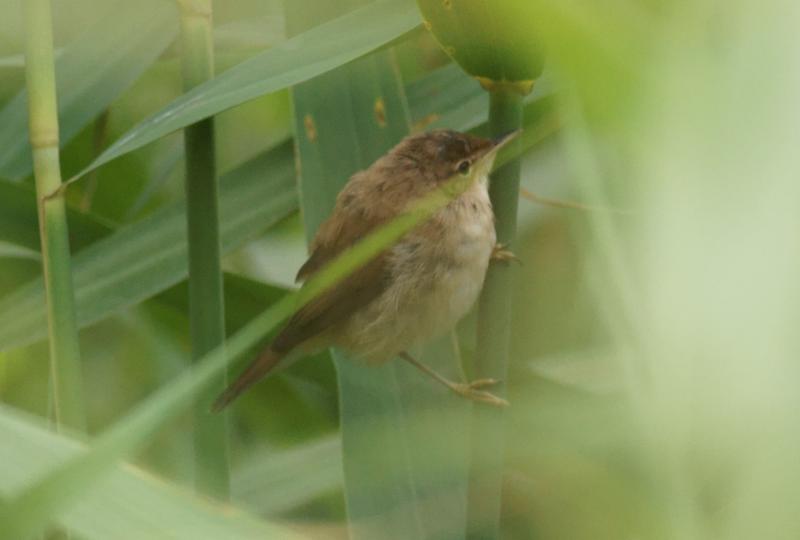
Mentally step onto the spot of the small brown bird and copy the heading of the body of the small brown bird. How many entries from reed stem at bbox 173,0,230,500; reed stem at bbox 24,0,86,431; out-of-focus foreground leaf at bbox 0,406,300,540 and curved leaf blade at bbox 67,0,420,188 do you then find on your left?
0

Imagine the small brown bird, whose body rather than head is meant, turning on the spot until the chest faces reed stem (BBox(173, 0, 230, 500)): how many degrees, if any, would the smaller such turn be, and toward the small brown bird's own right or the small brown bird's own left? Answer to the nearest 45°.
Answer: approximately 135° to the small brown bird's own right

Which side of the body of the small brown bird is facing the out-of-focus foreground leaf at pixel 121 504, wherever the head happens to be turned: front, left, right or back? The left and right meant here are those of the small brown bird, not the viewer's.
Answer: right

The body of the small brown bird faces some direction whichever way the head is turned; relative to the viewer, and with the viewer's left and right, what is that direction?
facing to the right of the viewer

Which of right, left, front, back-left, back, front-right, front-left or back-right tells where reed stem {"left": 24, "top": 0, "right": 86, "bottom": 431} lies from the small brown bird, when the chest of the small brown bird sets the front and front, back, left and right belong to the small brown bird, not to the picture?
back-right

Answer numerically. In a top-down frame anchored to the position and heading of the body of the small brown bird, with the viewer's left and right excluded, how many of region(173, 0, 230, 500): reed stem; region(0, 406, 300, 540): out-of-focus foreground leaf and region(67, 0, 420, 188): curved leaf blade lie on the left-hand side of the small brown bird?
0
